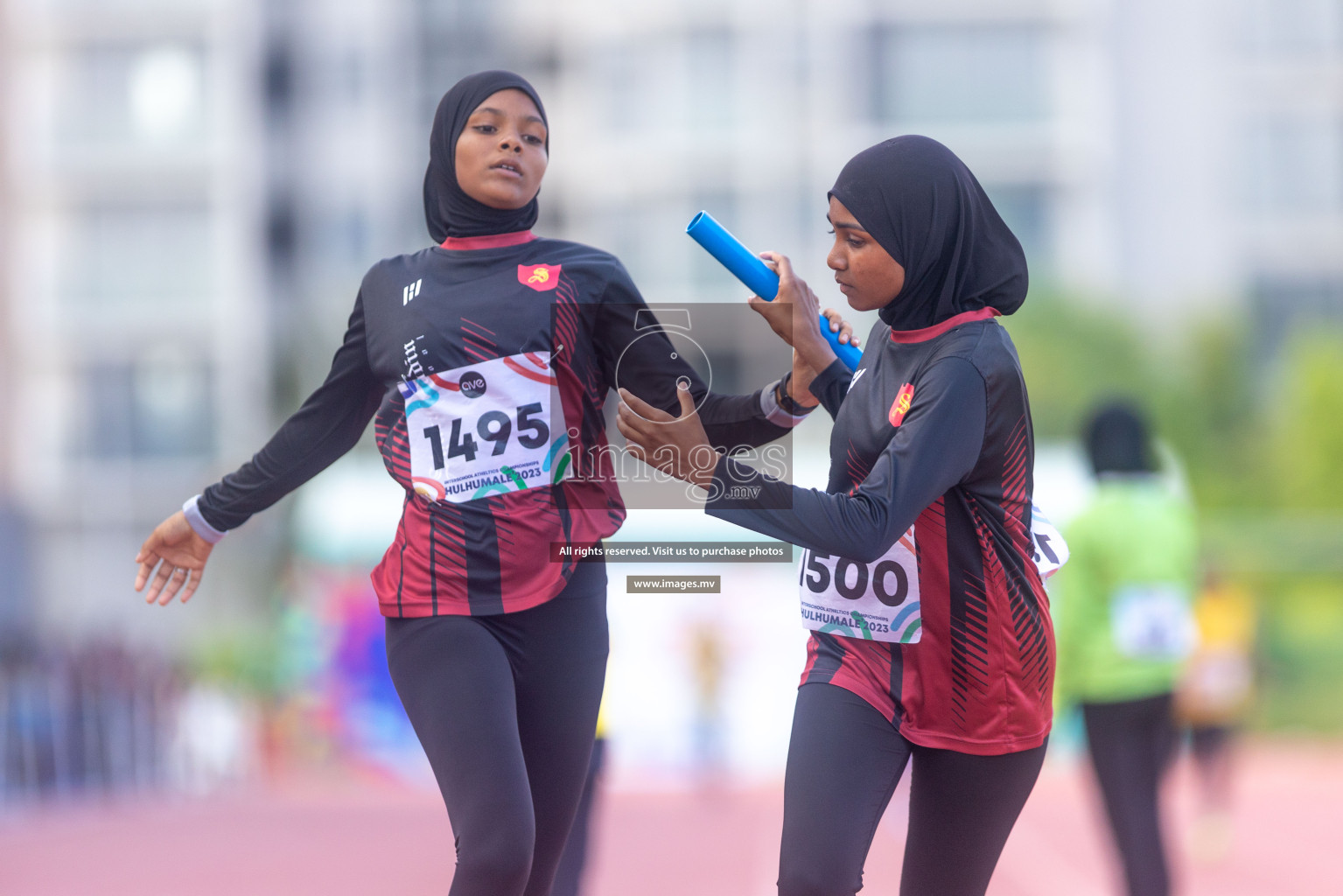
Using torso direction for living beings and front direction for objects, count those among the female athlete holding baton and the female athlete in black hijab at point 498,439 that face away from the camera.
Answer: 0

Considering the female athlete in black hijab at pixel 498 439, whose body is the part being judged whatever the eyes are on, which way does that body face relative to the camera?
toward the camera

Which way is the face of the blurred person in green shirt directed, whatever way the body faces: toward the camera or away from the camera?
away from the camera

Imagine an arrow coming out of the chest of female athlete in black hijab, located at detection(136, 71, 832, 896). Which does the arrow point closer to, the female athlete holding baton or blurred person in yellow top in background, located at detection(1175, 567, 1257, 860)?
the female athlete holding baton

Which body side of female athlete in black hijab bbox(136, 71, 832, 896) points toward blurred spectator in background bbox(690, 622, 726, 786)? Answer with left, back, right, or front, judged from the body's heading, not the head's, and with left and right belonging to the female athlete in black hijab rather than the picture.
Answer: back

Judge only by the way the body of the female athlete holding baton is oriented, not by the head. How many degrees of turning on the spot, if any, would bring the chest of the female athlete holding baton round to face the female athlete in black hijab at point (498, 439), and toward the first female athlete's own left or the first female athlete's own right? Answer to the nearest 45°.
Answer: approximately 45° to the first female athlete's own right

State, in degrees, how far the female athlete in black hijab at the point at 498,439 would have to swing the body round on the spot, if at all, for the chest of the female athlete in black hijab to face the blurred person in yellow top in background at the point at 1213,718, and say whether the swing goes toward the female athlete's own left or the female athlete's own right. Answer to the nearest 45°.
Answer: approximately 135° to the female athlete's own left

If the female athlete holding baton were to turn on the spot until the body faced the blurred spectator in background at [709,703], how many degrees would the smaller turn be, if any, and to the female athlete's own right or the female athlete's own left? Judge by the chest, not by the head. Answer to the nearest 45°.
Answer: approximately 135° to the female athlete's own right

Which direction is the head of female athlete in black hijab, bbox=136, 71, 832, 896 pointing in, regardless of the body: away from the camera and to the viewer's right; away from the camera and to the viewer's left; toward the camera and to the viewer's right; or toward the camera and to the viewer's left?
toward the camera and to the viewer's right

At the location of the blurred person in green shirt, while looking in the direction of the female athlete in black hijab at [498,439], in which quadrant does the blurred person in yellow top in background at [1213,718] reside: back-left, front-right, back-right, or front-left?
back-right

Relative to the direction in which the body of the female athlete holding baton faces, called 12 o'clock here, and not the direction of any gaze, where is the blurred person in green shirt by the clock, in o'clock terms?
The blurred person in green shirt is roughly at 5 o'clock from the female athlete holding baton.

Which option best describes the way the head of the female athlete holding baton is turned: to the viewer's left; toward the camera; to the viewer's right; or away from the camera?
to the viewer's left

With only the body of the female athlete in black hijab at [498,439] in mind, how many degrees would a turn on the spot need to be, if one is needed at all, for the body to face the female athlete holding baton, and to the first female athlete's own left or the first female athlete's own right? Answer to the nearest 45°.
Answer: approximately 45° to the first female athlete's own left

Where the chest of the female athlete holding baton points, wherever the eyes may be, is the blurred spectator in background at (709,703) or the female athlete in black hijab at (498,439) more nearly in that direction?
the female athlete in black hijab

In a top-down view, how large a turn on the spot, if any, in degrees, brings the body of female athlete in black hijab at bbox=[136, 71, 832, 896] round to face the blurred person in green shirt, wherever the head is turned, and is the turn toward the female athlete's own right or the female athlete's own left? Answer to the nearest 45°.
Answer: approximately 135° to the female athlete's own left
